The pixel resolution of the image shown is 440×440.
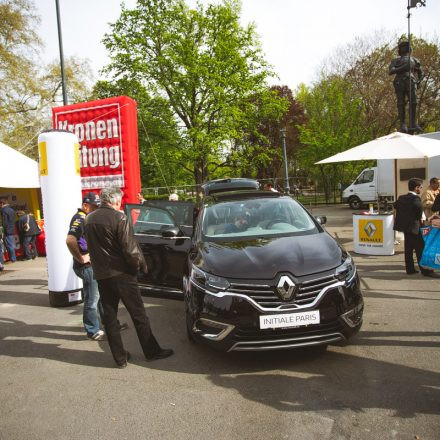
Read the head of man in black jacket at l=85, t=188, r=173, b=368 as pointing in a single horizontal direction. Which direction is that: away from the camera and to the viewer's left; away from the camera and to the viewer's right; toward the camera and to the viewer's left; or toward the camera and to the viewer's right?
away from the camera and to the viewer's right

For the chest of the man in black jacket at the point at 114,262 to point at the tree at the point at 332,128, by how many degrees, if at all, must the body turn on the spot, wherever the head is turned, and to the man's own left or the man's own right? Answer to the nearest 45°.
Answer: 0° — they already face it

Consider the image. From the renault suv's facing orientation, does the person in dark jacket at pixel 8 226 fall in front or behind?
behind

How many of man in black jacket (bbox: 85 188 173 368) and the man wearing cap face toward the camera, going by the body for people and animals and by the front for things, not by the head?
0

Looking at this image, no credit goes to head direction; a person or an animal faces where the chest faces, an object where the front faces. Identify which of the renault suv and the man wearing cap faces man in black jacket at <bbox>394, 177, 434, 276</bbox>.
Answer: the man wearing cap

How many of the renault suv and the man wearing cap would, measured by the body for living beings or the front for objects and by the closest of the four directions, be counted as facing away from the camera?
0

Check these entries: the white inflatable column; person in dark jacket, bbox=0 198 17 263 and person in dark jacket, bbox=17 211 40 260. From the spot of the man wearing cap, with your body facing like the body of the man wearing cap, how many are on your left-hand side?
3

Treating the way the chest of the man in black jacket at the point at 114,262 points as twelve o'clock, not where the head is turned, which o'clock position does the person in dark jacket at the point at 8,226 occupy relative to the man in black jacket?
The person in dark jacket is roughly at 10 o'clock from the man in black jacket.

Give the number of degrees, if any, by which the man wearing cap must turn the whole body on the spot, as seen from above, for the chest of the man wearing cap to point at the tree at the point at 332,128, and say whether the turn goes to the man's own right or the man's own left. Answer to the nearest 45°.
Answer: approximately 45° to the man's own left

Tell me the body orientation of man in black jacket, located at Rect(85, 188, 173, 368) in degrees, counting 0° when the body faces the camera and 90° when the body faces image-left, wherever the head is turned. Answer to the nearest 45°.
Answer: approximately 225°

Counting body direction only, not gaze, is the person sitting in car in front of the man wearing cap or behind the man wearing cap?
in front

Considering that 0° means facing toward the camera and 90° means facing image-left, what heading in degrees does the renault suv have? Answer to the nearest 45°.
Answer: approximately 315°

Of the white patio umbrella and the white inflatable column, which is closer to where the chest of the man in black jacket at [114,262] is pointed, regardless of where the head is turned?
the white patio umbrella

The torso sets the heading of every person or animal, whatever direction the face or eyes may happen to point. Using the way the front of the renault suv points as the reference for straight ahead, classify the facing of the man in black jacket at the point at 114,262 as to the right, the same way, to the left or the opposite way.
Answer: to the left

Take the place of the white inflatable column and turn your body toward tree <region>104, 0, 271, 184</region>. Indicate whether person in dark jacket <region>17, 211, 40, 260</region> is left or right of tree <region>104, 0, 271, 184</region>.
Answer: left

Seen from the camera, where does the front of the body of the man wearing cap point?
to the viewer's right

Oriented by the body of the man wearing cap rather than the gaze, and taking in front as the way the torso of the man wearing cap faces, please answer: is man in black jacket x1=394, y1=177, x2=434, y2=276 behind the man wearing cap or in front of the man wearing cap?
in front

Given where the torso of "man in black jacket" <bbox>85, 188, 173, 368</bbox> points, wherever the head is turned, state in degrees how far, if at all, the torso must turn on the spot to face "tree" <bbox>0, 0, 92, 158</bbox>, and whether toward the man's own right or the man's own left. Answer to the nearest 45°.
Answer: approximately 45° to the man's own left

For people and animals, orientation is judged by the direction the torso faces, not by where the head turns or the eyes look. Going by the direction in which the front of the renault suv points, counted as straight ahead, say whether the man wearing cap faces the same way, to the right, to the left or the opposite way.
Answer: to the left
